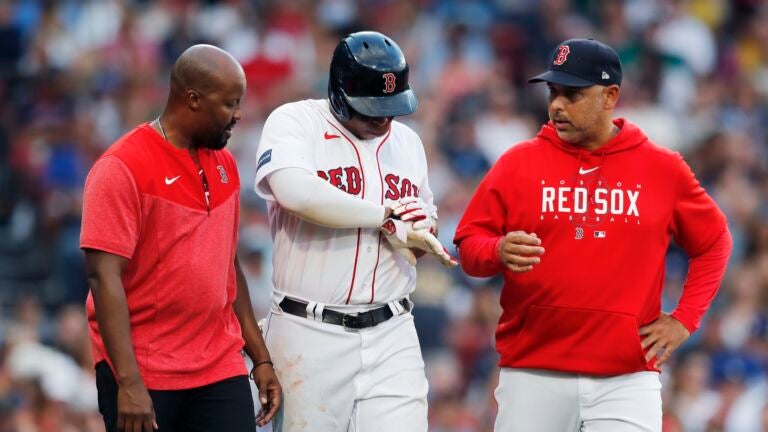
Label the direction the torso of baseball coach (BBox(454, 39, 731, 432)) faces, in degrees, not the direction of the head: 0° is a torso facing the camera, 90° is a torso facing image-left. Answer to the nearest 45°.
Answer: approximately 0°

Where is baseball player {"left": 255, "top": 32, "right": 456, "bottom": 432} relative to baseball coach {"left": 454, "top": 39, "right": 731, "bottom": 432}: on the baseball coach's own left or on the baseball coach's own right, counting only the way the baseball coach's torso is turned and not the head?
on the baseball coach's own right
